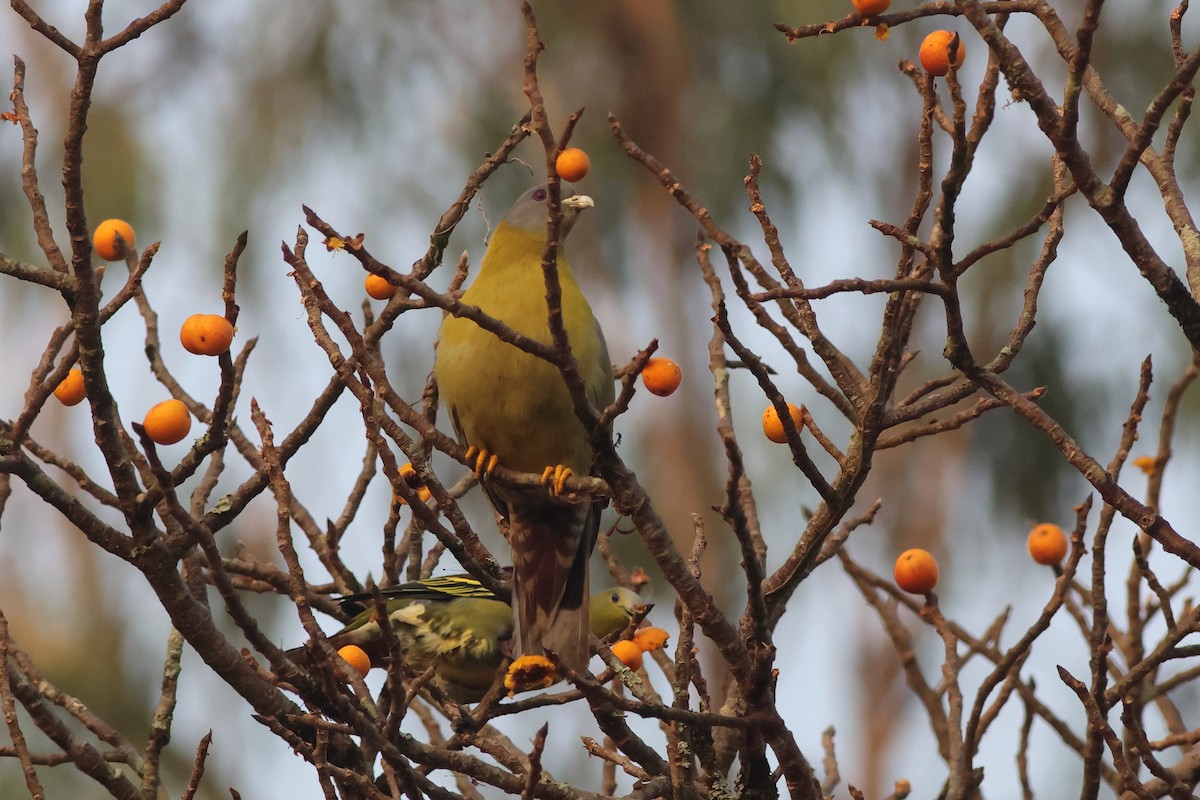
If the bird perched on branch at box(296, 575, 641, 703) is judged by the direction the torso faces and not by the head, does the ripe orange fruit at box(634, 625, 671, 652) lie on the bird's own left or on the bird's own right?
on the bird's own right

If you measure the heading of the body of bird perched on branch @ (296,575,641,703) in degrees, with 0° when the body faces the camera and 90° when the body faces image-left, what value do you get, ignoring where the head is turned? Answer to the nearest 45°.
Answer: approximately 270°

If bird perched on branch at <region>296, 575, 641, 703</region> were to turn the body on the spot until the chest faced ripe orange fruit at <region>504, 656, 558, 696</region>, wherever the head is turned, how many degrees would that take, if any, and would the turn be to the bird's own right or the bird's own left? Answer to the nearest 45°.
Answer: approximately 90° to the bird's own right
